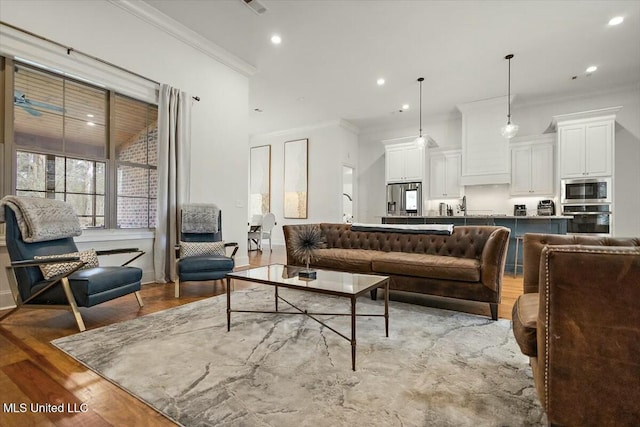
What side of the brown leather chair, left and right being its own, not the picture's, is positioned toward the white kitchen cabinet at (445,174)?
right

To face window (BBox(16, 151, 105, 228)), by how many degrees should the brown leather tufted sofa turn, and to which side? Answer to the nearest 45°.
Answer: approximately 45° to its right

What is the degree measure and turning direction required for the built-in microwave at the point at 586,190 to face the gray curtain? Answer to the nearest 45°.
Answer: approximately 45° to its right

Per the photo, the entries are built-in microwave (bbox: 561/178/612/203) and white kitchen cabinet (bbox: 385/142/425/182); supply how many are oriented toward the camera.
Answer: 2

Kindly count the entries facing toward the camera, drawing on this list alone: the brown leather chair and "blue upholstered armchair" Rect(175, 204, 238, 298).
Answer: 1

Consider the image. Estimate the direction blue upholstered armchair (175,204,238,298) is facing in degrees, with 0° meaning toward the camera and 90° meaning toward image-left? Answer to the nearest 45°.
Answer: approximately 0°

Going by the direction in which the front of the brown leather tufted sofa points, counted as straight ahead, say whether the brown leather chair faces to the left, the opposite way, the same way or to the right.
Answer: to the right

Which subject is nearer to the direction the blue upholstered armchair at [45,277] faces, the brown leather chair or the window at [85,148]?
the brown leather chair

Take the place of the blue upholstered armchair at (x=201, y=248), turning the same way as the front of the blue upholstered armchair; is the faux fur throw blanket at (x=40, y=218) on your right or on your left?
on your right

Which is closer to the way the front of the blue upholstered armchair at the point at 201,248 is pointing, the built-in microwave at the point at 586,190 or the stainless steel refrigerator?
the built-in microwave

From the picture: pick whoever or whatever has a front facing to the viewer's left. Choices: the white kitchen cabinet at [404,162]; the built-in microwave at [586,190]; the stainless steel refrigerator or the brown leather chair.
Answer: the brown leather chair

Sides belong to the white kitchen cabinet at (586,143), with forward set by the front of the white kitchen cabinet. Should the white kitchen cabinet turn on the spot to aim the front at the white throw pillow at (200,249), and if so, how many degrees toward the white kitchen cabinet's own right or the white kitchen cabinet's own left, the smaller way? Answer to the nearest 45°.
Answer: approximately 45° to the white kitchen cabinet's own right

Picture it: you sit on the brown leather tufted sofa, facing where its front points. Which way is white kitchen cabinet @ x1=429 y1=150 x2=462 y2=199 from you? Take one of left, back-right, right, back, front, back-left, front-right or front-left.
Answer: back-right

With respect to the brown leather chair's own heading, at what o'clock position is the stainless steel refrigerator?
The stainless steel refrigerator is roughly at 2 o'clock from the brown leather chair.

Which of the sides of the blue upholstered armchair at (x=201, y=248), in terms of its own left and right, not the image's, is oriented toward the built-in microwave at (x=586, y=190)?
left

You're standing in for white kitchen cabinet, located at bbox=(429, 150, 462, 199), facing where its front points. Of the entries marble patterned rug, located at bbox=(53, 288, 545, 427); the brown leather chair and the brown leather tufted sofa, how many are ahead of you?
3

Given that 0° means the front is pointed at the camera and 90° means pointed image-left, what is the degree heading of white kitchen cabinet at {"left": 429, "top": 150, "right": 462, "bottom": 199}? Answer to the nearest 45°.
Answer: approximately 0°
